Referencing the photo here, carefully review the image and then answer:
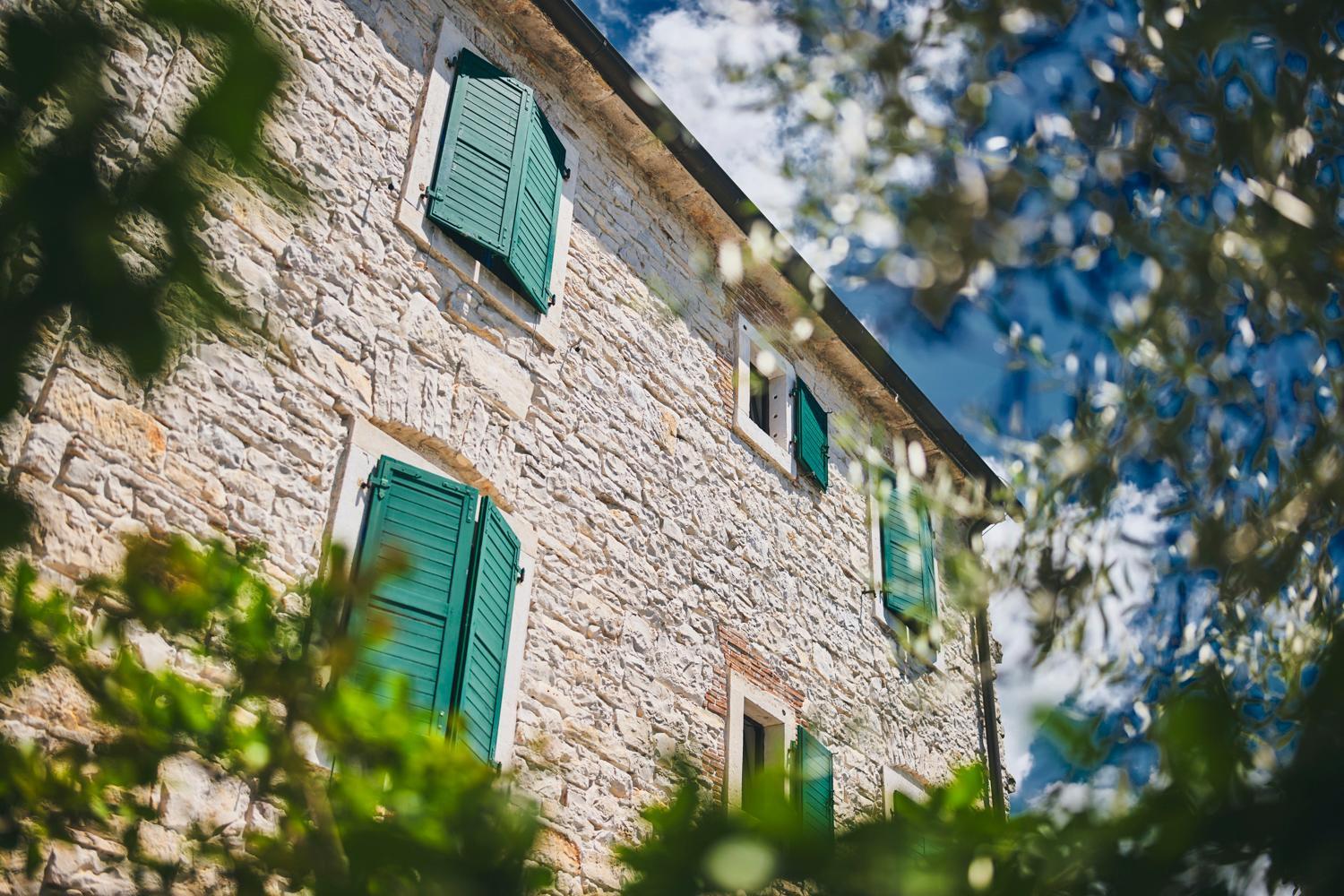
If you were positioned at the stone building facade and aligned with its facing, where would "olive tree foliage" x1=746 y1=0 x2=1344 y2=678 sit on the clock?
The olive tree foliage is roughly at 1 o'clock from the stone building facade.

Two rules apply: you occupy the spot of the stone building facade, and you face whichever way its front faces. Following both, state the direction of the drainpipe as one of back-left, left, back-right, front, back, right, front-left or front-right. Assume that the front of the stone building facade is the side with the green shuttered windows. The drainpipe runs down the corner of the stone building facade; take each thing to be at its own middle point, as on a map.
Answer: left

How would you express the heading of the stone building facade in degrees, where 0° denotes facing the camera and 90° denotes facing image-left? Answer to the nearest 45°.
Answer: approximately 315°

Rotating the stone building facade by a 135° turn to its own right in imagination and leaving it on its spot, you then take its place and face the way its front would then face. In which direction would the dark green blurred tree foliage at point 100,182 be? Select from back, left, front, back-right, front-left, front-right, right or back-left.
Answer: left

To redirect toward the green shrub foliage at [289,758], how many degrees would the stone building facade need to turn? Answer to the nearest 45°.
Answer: approximately 45° to its right
